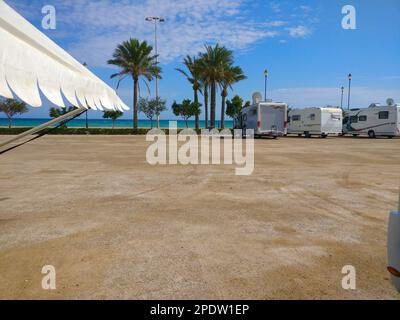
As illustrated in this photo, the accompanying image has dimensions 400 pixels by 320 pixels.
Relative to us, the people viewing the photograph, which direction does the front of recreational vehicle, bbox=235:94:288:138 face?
facing away from the viewer and to the left of the viewer

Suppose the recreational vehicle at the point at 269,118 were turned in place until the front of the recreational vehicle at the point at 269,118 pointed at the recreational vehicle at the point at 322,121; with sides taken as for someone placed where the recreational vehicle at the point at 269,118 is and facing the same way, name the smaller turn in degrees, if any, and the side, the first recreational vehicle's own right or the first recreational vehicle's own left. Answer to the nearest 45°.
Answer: approximately 90° to the first recreational vehicle's own right

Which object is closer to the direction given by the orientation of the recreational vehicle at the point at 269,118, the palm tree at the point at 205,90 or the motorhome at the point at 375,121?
the palm tree

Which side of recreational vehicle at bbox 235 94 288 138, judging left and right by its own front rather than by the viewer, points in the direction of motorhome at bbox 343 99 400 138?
right

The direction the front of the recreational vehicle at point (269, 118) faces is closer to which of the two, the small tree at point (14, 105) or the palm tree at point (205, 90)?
the palm tree
